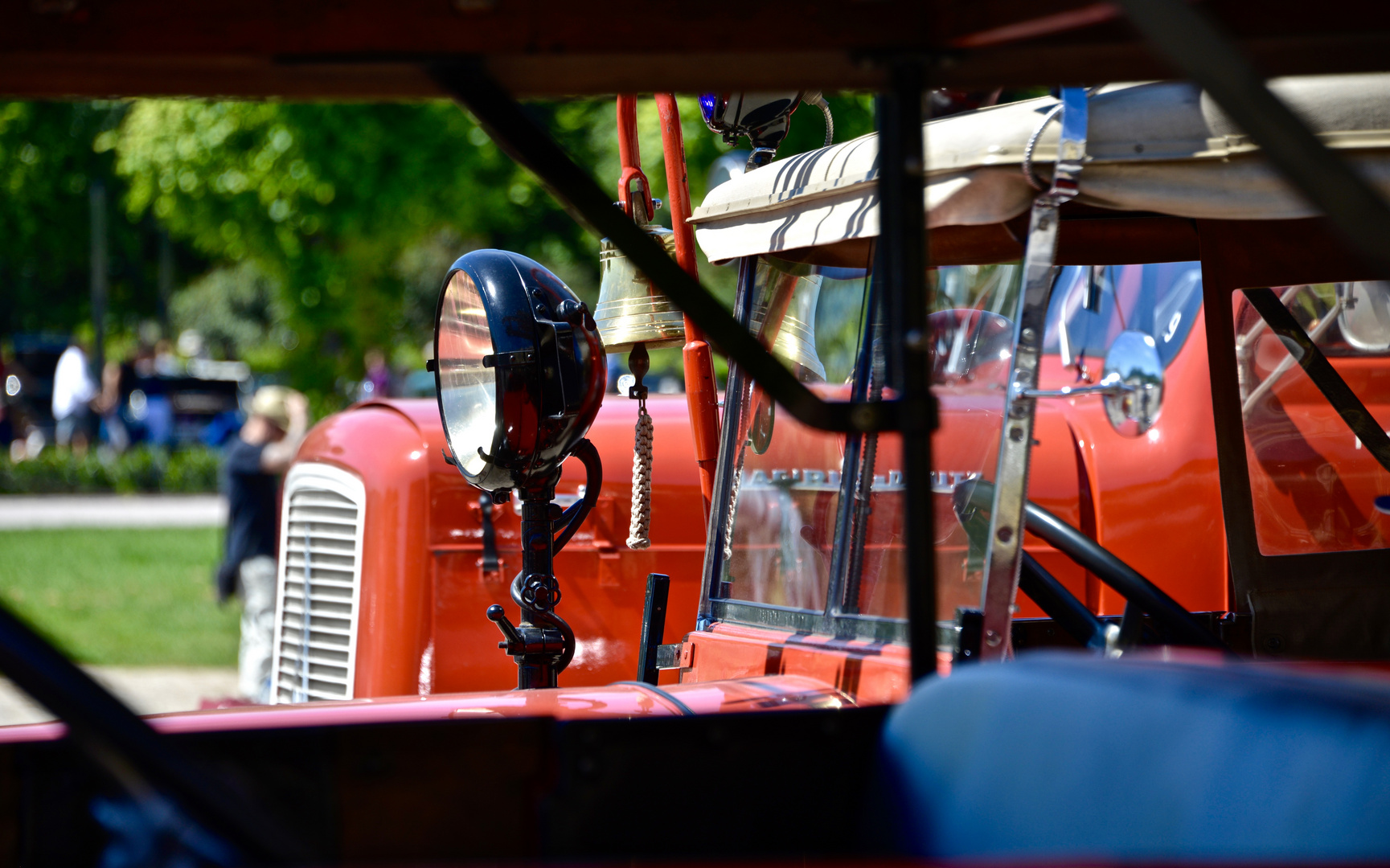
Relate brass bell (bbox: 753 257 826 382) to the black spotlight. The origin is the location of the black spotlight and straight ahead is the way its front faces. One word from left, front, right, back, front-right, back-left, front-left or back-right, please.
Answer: back

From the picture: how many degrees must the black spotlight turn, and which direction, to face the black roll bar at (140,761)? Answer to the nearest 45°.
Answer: approximately 90° to its left

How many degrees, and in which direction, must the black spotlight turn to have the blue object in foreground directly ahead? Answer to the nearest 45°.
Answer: approximately 90° to its left

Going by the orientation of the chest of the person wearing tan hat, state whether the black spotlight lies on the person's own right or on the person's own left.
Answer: on the person's own right

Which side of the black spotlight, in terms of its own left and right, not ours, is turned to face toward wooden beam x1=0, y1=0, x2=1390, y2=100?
left

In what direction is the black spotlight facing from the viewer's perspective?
to the viewer's left

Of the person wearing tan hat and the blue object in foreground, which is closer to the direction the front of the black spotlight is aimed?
the person wearing tan hat

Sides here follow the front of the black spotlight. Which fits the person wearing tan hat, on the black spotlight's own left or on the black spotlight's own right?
on the black spotlight's own right
